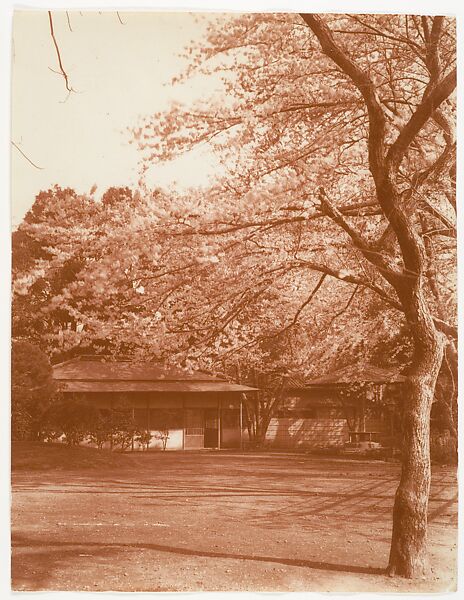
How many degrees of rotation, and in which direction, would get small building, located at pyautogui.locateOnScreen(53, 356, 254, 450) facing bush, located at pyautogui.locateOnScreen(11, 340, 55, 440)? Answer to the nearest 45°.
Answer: approximately 45° to its right

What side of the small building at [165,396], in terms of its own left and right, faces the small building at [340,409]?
left

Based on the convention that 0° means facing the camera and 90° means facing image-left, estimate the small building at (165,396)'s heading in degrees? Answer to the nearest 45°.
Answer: approximately 0°
